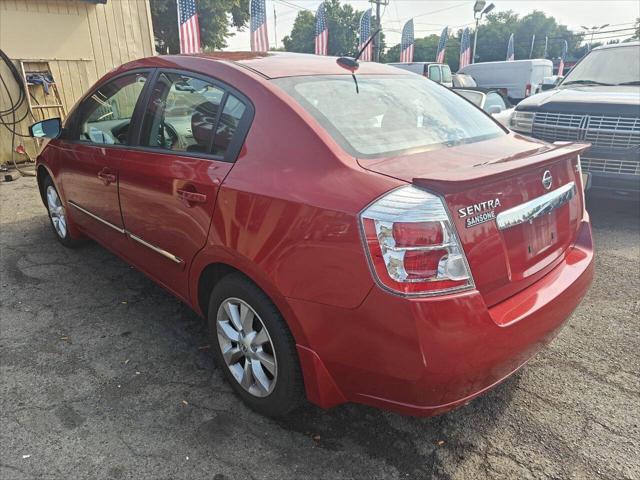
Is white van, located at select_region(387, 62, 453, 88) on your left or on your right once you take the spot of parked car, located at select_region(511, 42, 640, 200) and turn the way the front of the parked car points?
on your right

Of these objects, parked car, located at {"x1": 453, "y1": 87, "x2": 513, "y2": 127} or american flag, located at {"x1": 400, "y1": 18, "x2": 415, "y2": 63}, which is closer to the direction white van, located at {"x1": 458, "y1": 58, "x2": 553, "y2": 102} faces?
the american flag

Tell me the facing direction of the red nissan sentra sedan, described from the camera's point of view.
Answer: facing away from the viewer and to the left of the viewer

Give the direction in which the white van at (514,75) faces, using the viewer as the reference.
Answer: facing away from the viewer and to the left of the viewer

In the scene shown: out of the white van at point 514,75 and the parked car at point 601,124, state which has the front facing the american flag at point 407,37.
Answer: the white van

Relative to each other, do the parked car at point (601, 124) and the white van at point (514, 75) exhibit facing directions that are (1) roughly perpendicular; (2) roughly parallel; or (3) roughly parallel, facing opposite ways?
roughly perpendicular

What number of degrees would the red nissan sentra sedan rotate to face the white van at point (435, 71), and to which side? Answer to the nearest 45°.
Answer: approximately 45° to its right

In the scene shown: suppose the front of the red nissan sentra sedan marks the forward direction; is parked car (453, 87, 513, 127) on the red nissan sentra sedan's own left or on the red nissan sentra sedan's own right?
on the red nissan sentra sedan's own right

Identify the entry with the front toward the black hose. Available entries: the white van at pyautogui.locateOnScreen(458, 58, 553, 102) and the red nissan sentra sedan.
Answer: the red nissan sentra sedan
